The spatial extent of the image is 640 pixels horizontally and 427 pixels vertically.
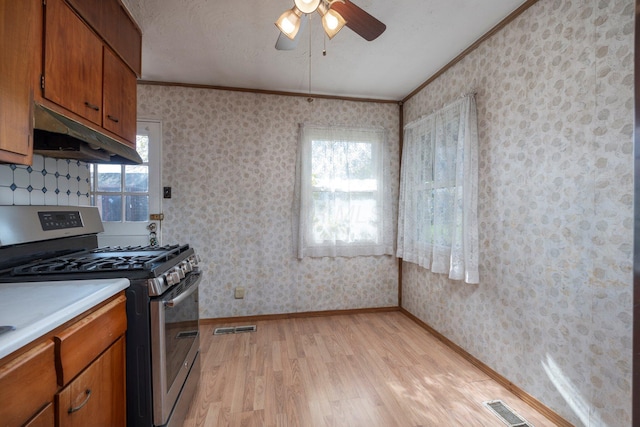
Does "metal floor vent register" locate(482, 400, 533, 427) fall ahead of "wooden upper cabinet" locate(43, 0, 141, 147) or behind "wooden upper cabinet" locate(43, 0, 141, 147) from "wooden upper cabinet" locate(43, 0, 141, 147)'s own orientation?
ahead

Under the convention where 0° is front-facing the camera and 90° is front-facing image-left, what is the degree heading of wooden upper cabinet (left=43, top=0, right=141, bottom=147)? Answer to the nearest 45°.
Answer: approximately 315°

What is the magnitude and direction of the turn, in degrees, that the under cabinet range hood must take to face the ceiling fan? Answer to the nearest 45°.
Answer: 0° — it already faces it

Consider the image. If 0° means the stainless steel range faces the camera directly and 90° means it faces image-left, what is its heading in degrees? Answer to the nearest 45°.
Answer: approximately 315°

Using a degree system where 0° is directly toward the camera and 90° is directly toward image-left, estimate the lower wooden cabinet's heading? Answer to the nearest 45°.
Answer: approximately 315°

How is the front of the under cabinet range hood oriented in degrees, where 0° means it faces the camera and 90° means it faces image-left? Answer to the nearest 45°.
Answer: approximately 315°

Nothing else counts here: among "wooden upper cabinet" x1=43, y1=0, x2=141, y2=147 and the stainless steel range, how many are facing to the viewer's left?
0

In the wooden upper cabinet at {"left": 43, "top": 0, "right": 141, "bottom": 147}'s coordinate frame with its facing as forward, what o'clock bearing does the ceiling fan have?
The ceiling fan is roughly at 12 o'clock from the wooden upper cabinet.

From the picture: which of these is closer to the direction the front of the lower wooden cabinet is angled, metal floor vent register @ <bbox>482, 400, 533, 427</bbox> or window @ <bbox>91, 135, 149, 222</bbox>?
the metal floor vent register
